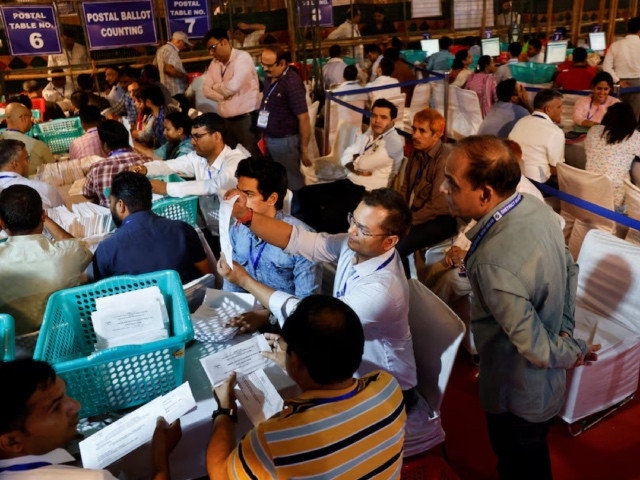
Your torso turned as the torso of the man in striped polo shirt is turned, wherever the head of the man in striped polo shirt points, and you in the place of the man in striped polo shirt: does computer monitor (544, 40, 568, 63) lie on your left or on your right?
on your right

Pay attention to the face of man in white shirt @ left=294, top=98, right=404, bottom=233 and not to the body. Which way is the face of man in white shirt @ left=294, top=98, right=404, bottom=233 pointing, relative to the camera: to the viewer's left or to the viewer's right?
to the viewer's left

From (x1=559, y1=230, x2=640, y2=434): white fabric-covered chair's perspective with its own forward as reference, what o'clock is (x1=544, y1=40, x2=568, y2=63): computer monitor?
The computer monitor is roughly at 4 o'clock from the white fabric-covered chair.

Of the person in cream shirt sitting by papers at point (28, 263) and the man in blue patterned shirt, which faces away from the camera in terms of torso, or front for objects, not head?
the person in cream shirt sitting by papers

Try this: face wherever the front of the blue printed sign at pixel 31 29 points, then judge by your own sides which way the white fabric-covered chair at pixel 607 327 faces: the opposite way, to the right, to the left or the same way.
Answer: to the right

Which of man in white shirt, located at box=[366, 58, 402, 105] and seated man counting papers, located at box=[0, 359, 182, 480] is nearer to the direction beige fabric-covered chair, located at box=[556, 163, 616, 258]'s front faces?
the man in white shirt

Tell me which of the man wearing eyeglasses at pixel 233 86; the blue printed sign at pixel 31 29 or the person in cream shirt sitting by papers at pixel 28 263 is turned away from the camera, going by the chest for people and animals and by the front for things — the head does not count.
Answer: the person in cream shirt sitting by papers

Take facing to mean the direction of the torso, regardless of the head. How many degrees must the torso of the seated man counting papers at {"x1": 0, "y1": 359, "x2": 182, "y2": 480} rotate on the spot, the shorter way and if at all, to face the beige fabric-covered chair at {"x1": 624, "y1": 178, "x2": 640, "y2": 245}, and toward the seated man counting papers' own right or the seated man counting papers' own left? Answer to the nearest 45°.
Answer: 0° — they already face it

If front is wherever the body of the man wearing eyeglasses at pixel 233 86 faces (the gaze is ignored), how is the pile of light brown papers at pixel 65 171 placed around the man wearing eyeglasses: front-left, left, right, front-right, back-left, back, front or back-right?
front

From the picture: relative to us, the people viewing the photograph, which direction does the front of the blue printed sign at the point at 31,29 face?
facing the viewer

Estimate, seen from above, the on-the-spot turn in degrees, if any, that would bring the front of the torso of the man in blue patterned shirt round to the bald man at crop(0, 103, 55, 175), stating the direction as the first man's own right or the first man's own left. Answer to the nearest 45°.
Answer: approximately 90° to the first man's own right

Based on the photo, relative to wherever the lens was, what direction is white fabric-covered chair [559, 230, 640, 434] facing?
facing the viewer and to the left of the viewer

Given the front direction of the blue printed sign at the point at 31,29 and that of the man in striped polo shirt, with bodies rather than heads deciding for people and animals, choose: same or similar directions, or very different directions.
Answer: very different directions

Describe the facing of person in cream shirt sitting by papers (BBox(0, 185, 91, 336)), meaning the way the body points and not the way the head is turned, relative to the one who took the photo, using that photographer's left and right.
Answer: facing away from the viewer

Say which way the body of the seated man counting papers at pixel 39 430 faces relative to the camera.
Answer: to the viewer's right
